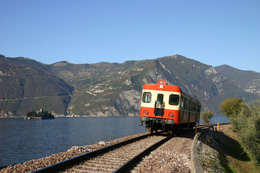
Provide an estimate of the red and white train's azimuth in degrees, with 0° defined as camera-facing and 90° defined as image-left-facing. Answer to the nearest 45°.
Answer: approximately 45°
